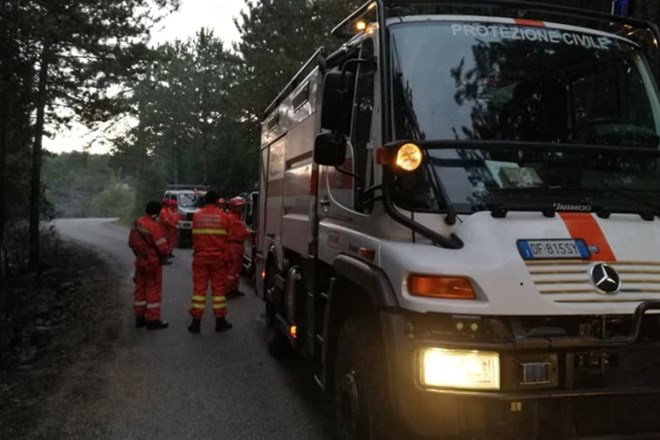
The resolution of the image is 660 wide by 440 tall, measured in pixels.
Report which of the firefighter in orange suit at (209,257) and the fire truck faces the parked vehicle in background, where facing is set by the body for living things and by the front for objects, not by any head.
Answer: the firefighter in orange suit

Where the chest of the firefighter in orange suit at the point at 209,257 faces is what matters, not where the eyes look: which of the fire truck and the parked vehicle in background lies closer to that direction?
the parked vehicle in background

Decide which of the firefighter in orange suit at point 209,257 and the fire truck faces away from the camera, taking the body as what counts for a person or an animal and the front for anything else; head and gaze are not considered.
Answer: the firefighter in orange suit

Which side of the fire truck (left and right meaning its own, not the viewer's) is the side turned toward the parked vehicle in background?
back

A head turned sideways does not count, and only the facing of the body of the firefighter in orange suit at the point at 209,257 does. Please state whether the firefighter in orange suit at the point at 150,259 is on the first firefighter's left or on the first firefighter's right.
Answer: on the first firefighter's left

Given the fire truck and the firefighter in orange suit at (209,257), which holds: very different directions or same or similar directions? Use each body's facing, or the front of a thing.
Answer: very different directions

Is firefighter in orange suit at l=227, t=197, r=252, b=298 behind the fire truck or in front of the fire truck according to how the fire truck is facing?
behind

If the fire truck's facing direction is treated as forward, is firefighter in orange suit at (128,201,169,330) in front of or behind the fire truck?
behind

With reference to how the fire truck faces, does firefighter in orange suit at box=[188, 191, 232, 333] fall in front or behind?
behind

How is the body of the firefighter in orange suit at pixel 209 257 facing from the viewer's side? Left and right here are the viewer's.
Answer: facing away from the viewer
